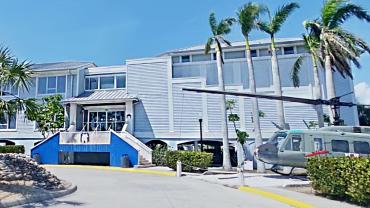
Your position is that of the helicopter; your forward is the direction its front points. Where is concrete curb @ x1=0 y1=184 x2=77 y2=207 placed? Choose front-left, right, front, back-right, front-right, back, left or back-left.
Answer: front-left

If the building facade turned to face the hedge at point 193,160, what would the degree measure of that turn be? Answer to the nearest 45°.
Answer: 0° — it already faces it

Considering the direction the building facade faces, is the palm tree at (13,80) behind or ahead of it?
ahead

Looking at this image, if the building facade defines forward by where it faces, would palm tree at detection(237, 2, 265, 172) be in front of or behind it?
in front

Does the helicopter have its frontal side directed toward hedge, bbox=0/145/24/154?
yes

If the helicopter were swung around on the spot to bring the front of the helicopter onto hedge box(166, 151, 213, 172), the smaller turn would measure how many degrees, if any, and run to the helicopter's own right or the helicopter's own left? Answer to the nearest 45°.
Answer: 0° — it already faces it

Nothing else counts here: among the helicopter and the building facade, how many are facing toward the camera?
1

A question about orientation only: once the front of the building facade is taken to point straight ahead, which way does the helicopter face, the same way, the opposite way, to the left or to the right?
to the right

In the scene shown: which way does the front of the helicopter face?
to the viewer's left

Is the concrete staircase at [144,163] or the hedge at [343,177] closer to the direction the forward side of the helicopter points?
the concrete staircase

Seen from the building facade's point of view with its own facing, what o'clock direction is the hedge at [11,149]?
The hedge is roughly at 3 o'clock from the building facade.

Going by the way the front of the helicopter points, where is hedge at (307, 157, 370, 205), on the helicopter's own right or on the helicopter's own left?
on the helicopter's own left
